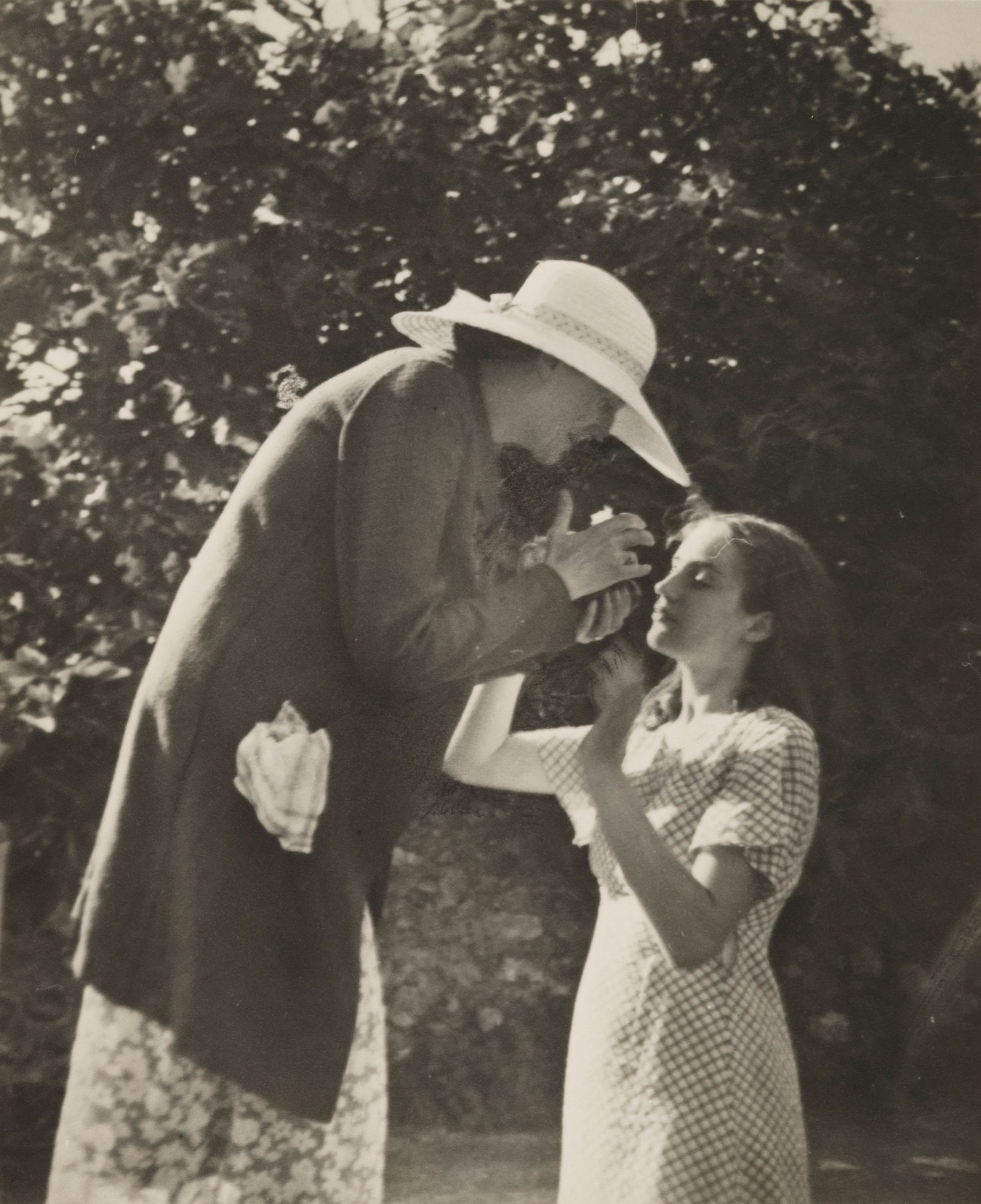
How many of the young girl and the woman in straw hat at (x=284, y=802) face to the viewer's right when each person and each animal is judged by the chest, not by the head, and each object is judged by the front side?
1

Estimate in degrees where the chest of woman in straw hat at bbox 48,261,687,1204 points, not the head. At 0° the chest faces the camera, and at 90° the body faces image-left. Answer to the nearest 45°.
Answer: approximately 270°

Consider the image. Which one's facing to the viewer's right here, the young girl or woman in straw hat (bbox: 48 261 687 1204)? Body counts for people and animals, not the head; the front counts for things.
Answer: the woman in straw hat

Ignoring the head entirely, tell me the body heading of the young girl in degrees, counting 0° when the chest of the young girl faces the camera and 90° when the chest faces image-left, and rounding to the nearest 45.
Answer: approximately 45°

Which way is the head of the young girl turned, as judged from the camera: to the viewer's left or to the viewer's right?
to the viewer's left

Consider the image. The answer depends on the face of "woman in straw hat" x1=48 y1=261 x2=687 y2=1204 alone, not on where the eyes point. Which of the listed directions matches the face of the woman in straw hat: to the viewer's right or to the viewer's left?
to the viewer's right
